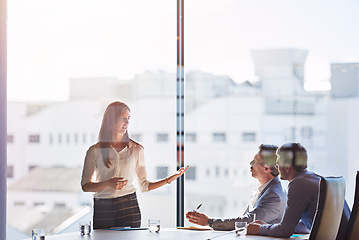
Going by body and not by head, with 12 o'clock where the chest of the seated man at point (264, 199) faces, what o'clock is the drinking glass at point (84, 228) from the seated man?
The drinking glass is roughly at 11 o'clock from the seated man.

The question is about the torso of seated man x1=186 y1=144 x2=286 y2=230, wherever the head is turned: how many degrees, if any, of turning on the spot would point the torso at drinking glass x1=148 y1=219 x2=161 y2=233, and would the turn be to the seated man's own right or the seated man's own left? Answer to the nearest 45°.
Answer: approximately 45° to the seated man's own left

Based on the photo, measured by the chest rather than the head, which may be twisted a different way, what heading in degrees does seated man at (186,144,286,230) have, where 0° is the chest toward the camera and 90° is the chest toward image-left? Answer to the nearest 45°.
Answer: approximately 90°

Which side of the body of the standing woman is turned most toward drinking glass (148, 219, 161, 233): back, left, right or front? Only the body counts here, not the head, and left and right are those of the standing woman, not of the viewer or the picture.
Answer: front

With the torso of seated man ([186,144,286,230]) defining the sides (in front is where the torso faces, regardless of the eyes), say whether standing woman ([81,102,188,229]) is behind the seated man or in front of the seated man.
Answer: in front

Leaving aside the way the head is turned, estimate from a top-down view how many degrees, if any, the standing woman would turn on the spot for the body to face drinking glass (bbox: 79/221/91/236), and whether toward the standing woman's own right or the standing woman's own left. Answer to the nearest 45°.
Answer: approximately 45° to the standing woman's own right

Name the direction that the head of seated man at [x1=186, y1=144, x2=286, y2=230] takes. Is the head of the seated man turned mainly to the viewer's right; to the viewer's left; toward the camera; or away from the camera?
to the viewer's left

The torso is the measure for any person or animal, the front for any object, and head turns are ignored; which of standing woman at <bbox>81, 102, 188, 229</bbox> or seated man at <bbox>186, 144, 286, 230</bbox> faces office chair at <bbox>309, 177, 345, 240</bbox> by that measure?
the standing woman

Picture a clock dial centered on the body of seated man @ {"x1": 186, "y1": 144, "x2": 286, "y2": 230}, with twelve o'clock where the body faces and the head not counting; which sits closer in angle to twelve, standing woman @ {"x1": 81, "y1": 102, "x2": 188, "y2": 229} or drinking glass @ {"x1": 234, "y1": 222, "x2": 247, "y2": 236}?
the standing woman

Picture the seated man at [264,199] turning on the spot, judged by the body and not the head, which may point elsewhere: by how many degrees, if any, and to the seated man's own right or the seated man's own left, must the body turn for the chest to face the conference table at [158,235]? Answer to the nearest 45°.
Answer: approximately 45° to the seated man's own left

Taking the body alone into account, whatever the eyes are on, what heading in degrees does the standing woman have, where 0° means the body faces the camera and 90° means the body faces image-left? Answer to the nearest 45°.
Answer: approximately 315°

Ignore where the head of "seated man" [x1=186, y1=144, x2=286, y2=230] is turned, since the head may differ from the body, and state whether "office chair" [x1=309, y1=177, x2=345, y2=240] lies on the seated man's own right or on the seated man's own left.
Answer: on the seated man's own left

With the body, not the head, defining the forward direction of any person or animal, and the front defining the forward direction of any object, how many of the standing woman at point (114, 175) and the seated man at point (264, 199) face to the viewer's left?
1
